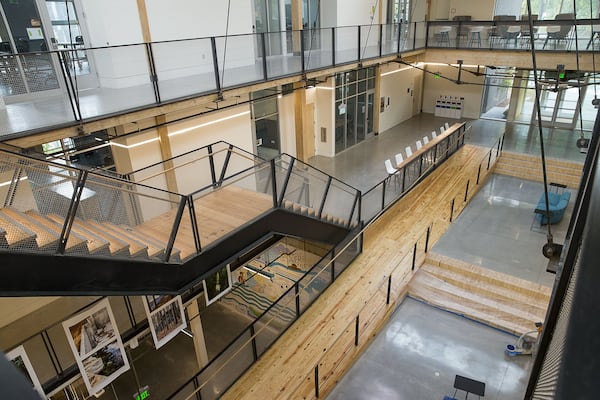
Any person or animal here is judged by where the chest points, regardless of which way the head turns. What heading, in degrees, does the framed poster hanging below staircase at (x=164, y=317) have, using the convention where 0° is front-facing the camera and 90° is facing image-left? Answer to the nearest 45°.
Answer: approximately 315°

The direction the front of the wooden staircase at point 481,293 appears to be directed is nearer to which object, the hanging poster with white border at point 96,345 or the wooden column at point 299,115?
the hanging poster with white border

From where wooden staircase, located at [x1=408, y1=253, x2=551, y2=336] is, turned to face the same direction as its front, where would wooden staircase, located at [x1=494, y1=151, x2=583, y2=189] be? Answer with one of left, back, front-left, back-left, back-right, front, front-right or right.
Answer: back-right

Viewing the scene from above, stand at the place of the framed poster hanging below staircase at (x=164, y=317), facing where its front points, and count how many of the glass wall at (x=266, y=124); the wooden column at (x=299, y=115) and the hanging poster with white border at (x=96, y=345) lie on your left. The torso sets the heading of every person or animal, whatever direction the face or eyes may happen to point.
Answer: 2

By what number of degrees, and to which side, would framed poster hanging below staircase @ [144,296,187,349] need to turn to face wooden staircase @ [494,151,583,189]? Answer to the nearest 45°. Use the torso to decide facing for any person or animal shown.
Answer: approximately 45° to its left

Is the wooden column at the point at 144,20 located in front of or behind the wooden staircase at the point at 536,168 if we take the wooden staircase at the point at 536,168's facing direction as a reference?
in front

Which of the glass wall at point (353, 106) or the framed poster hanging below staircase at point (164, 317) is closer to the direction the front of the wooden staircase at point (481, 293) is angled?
the framed poster hanging below staircase

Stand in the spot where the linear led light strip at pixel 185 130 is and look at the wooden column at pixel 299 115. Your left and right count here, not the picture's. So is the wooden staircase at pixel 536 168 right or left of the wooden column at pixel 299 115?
right

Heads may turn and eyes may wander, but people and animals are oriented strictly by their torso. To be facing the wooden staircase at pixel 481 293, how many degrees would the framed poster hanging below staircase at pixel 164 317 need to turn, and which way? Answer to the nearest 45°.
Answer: approximately 45° to its left

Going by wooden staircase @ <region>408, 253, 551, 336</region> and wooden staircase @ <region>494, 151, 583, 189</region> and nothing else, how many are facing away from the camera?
0
